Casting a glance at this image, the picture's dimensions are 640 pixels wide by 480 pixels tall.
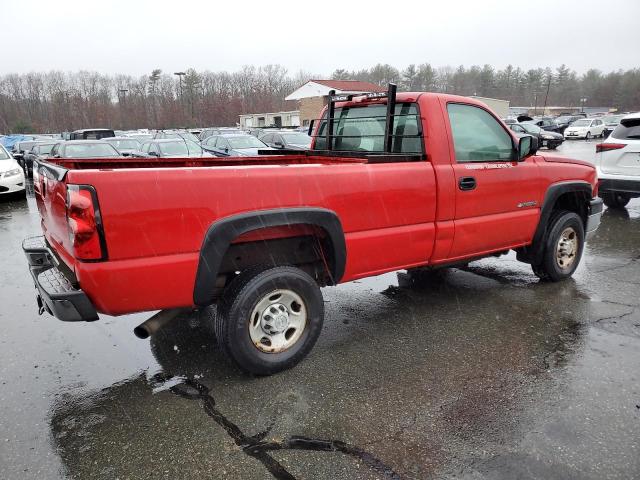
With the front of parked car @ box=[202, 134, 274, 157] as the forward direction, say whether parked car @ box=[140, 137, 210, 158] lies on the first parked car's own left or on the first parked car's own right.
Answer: on the first parked car's own right

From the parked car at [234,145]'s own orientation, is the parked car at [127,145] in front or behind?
behind

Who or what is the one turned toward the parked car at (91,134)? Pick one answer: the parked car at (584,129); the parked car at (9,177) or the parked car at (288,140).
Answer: the parked car at (584,129)

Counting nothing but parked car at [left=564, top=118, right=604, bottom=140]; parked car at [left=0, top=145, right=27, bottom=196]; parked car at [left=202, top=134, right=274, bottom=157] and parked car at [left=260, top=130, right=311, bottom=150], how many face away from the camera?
0

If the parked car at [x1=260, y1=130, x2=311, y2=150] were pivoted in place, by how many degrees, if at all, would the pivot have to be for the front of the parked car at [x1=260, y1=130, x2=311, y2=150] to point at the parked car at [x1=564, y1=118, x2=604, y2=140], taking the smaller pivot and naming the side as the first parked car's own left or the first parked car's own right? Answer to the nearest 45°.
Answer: approximately 90° to the first parked car's own left

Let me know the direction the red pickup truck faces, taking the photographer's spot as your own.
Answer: facing away from the viewer and to the right of the viewer

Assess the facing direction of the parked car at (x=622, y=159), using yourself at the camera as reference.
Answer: facing away from the viewer

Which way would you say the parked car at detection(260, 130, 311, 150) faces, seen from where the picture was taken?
facing the viewer and to the right of the viewer

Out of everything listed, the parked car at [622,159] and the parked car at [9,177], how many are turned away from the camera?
1

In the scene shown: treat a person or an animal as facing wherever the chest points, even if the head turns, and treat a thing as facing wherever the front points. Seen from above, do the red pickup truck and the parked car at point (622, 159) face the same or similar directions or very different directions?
same or similar directions

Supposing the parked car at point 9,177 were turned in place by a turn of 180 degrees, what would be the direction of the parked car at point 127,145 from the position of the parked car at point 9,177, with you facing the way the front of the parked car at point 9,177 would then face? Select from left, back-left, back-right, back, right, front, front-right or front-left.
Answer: right

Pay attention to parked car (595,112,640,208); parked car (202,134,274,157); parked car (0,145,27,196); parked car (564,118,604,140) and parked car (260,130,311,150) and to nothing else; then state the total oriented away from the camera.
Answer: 1

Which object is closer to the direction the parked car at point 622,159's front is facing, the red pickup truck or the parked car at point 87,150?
the parked car

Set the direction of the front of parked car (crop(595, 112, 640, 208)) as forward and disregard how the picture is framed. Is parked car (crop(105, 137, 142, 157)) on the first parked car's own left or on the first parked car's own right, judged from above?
on the first parked car's own left

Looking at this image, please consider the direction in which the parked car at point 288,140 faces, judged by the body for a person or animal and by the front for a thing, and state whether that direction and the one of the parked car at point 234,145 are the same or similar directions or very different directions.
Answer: same or similar directions

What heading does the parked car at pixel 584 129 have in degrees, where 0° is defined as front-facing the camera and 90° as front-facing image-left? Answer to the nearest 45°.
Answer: approximately 45°
